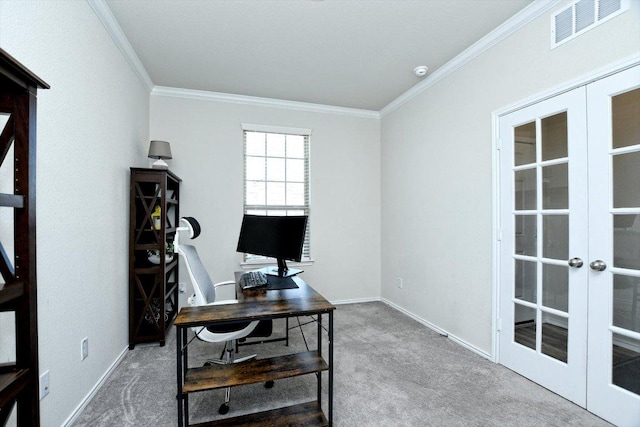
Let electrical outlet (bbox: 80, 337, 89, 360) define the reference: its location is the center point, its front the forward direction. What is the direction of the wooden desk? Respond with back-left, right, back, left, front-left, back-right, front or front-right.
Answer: front

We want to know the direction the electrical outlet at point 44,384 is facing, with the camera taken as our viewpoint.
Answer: facing the viewer and to the right of the viewer

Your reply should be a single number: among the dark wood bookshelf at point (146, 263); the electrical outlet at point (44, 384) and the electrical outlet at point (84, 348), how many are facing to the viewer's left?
0

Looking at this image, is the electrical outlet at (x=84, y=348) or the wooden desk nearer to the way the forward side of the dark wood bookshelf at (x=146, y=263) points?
the wooden desk

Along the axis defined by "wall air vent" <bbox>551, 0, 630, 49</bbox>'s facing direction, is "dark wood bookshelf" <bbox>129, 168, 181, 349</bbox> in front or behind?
in front

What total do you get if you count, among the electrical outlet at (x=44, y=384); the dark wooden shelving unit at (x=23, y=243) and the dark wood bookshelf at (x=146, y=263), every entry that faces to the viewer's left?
0

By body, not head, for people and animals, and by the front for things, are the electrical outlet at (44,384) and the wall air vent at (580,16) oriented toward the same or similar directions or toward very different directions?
very different directions

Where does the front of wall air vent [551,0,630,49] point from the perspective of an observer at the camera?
facing the viewer and to the left of the viewer

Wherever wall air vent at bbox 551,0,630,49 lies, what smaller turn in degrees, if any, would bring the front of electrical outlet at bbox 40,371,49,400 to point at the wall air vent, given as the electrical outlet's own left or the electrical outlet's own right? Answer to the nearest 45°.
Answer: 0° — it already faces it

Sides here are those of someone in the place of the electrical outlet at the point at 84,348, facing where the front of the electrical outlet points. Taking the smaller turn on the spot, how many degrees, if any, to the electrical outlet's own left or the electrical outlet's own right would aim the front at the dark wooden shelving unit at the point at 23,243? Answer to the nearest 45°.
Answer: approximately 45° to the electrical outlet's own right
